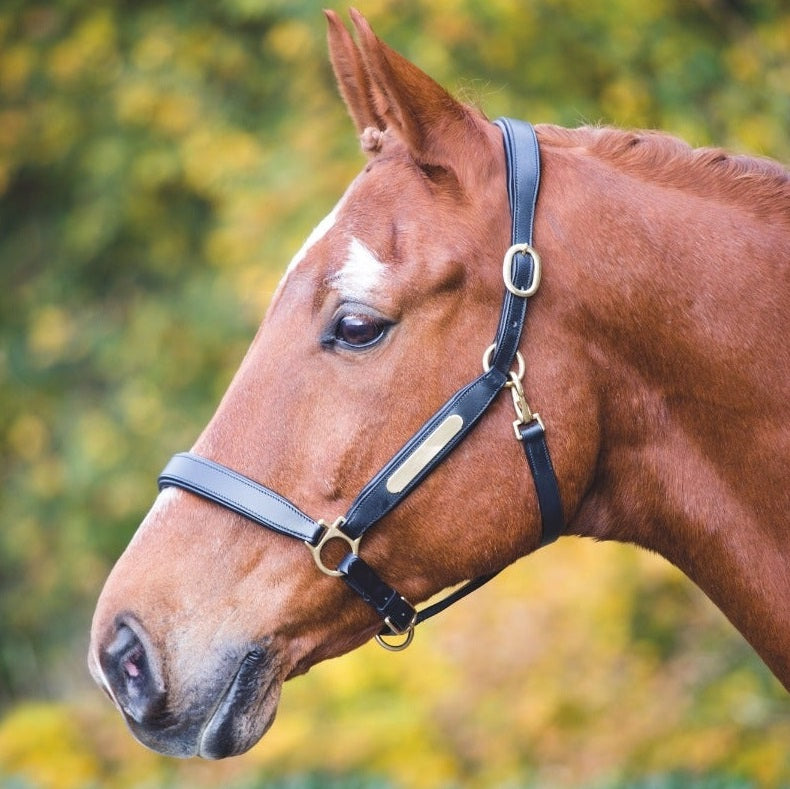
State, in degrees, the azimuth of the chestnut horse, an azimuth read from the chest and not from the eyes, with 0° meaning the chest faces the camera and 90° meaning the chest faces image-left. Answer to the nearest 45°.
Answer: approximately 90°
